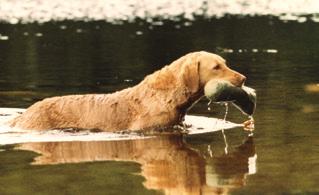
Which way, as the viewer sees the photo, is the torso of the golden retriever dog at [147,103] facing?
to the viewer's right
